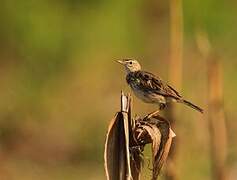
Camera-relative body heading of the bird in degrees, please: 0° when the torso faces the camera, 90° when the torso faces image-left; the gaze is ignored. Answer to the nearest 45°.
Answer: approximately 90°
